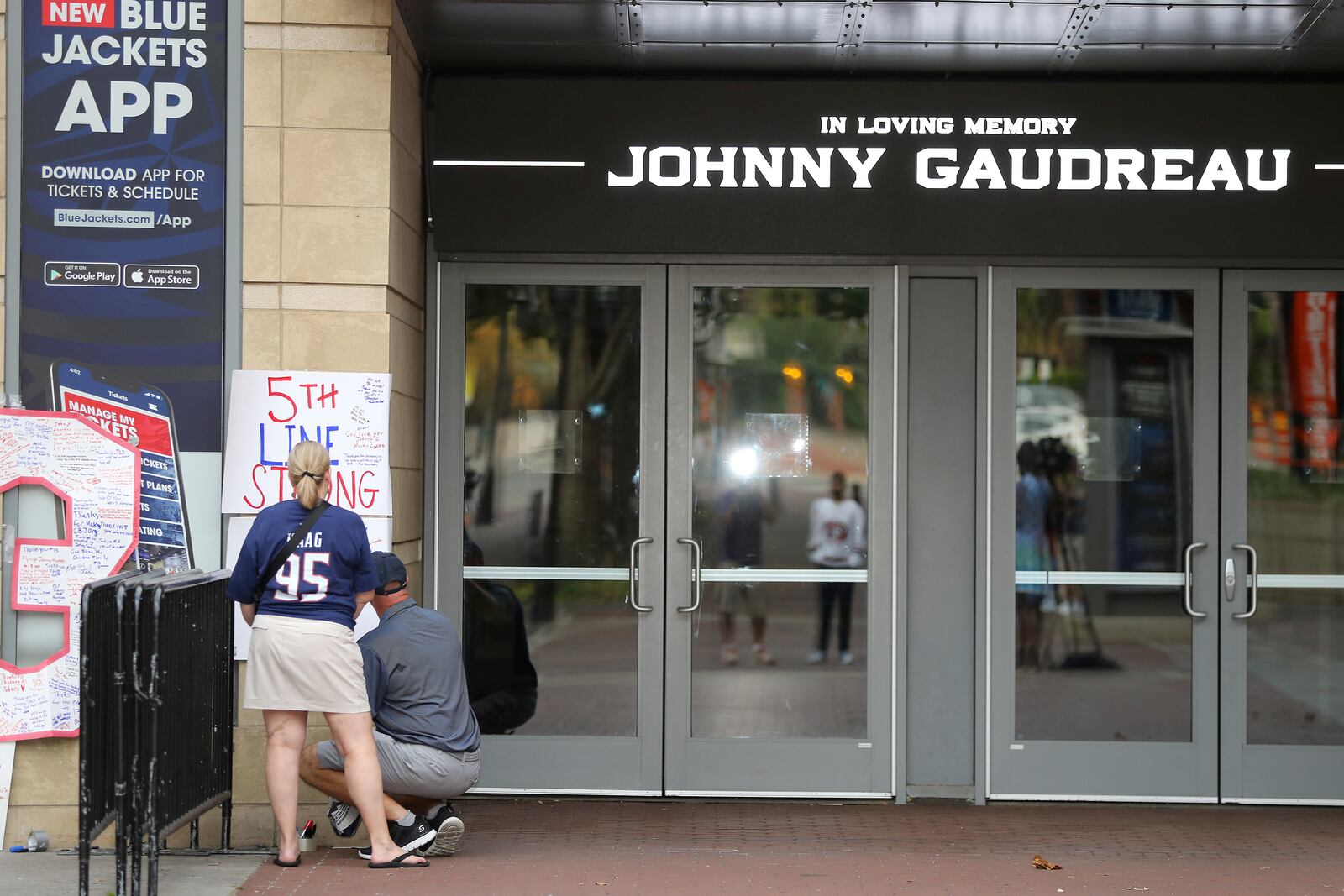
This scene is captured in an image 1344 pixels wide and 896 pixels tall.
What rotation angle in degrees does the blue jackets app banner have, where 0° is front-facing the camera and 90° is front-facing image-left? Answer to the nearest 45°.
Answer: approximately 0°

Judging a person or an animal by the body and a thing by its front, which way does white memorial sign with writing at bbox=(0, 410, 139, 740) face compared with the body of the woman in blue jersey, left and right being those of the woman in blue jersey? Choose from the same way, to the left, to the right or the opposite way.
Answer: the opposite way

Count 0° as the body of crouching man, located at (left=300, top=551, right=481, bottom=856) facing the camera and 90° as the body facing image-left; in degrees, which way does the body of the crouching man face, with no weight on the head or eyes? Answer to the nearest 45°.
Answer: approximately 135°

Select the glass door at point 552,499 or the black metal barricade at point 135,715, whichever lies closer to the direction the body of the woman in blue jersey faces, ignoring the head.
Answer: the glass door

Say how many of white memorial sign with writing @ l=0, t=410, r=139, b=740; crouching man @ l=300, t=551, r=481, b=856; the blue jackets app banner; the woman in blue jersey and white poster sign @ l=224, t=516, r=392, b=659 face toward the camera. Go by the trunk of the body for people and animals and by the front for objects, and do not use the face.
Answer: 3

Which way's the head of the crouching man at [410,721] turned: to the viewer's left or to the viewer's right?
to the viewer's left
